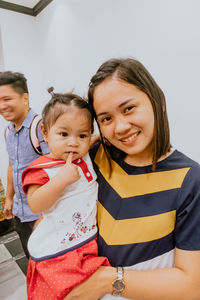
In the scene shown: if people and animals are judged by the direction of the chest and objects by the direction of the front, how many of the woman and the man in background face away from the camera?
0

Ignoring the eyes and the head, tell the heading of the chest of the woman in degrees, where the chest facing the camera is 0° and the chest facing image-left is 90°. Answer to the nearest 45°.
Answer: approximately 45°

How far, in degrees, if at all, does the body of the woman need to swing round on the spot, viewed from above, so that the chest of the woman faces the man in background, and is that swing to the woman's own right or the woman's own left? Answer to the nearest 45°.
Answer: approximately 90° to the woman's own right

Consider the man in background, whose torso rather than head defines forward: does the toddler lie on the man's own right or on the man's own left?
on the man's own left

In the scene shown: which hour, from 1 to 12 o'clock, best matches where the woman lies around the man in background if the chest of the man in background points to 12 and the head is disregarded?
The woman is roughly at 10 o'clock from the man in background.
